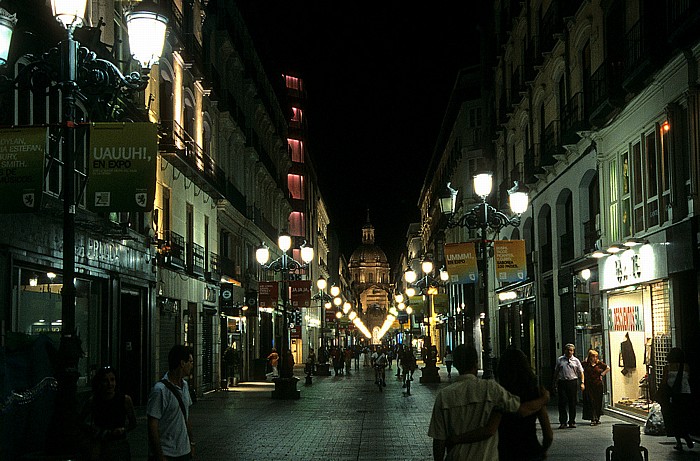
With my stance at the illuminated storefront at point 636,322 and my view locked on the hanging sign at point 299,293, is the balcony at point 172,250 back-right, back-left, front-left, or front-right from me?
front-left

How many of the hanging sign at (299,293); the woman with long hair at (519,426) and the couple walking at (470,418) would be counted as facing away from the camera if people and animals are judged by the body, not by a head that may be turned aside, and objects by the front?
2

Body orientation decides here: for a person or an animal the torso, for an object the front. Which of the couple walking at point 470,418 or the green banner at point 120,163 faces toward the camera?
the green banner

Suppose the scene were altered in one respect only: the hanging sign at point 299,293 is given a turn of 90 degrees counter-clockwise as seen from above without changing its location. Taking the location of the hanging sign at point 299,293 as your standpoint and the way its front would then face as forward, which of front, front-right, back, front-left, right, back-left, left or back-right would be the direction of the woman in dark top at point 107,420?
right

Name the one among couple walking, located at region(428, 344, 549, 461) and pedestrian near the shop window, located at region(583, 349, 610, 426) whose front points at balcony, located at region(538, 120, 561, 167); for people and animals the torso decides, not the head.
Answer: the couple walking

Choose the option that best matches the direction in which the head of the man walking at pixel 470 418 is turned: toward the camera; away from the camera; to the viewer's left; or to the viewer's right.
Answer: away from the camera

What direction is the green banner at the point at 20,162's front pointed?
toward the camera

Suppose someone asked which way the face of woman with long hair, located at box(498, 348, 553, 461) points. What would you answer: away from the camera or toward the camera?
away from the camera

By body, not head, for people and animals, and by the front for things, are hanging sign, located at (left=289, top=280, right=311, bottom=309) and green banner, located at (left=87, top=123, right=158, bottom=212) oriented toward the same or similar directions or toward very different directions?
same or similar directions

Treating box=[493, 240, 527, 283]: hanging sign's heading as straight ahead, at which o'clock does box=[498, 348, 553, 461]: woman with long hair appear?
The woman with long hair is roughly at 12 o'clock from the hanging sign.

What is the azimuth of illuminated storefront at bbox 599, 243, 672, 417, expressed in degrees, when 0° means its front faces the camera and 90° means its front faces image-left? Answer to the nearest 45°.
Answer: approximately 45°

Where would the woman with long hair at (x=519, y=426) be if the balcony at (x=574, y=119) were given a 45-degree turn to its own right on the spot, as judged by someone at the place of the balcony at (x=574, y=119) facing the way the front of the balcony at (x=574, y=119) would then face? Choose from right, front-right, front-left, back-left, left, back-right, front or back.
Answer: left

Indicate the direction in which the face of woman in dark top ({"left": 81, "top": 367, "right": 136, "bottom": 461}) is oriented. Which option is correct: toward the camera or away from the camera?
toward the camera

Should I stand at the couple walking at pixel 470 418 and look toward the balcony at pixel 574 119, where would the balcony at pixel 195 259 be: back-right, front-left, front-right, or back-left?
front-left

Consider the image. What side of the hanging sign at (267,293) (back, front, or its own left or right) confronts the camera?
front
